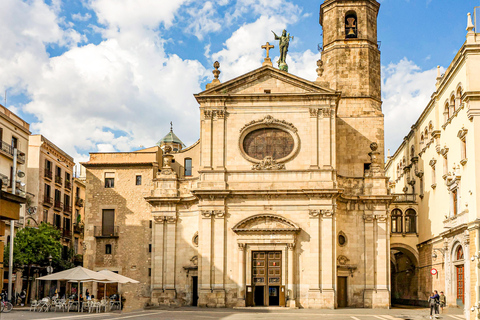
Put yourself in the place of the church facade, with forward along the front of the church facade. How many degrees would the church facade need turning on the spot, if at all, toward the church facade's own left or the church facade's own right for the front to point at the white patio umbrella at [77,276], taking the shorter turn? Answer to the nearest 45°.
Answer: approximately 45° to the church facade's own right

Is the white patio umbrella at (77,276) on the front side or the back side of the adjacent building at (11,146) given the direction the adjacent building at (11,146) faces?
on the front side

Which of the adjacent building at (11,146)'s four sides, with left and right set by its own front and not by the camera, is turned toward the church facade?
front

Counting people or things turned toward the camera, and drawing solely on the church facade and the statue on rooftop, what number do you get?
2

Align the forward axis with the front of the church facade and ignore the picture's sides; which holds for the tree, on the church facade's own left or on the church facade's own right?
on the church facade's own right

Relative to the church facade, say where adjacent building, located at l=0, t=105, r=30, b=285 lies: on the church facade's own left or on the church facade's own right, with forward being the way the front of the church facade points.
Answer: on the church facade's own right

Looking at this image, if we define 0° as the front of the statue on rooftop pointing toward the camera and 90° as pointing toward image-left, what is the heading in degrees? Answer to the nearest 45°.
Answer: approximately 0°

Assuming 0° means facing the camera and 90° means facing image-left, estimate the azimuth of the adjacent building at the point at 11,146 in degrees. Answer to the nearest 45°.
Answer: approximately 315°
